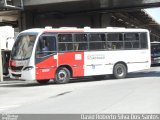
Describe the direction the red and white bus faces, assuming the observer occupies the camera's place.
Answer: facing the viewer and to the left of the viewer
